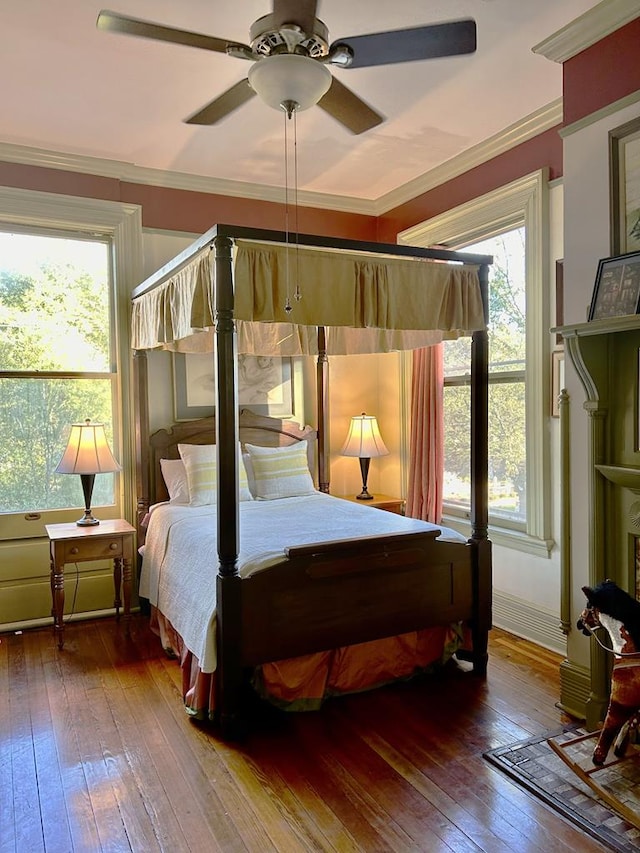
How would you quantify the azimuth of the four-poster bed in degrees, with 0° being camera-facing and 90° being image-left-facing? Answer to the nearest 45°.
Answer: approximately 315°

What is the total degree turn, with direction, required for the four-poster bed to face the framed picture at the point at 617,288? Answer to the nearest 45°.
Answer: approximately 45° to its left

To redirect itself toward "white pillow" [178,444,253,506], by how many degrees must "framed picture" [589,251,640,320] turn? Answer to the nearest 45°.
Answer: approximately 45° to its right

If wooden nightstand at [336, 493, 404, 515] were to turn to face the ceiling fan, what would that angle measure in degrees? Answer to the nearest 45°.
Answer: approximately 45° to its right

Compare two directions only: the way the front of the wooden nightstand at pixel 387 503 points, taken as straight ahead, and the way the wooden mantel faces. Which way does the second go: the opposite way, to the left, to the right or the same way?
to the right

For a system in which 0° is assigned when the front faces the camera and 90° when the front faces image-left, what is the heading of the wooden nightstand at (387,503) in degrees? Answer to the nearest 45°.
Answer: approximately 315°

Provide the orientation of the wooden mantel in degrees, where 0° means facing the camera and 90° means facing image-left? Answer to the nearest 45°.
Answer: approximately 45°

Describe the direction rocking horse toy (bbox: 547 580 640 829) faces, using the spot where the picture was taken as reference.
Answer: facing away from the viewer and to the left of the viewer

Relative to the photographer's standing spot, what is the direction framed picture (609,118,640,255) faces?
facing the viewer and to the left of the viewer

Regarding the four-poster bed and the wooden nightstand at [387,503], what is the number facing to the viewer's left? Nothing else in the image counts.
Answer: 0
